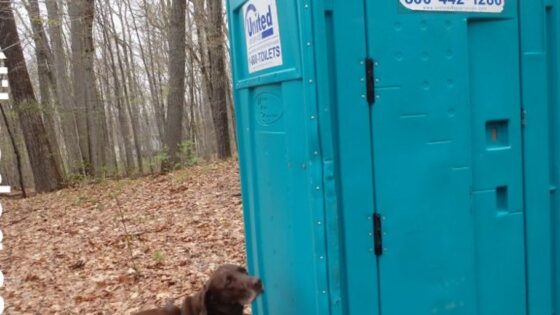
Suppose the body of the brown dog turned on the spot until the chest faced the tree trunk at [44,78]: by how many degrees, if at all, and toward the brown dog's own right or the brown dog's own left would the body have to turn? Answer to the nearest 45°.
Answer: approximately 90° to the brown dog's own left

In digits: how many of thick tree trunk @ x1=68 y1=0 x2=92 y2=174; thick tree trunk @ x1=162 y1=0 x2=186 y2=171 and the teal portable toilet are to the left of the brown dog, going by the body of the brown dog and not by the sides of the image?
2

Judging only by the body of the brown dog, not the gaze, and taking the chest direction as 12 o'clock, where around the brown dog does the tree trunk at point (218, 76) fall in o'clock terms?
The tree trunk is roughly at 9 o'clock from the brown dog.

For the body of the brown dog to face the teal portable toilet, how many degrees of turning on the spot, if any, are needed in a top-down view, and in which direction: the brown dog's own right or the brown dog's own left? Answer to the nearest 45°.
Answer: approximately 45° to the brown dog's own right

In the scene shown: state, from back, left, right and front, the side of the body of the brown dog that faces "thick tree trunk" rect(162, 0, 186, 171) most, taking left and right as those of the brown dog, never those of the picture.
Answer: left

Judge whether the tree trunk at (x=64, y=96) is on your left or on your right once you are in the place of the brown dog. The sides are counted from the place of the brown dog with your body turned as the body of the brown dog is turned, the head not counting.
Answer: on your left

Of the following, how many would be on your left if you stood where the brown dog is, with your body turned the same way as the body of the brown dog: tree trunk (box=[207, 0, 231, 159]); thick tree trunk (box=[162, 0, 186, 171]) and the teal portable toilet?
2

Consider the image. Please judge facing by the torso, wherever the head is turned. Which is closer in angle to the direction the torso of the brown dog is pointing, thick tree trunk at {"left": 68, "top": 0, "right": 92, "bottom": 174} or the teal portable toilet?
the teal portable toilet

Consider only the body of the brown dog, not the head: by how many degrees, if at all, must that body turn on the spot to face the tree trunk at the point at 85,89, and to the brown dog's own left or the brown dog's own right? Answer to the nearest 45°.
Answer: approximately 90° to the brown dog's own left

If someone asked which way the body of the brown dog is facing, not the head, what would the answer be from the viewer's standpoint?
to the viewer's right

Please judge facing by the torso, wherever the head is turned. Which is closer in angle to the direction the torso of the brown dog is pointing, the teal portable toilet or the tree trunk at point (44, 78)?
the teal portable toilet

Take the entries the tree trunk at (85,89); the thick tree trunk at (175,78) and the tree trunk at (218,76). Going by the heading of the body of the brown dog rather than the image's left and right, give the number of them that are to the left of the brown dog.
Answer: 3
